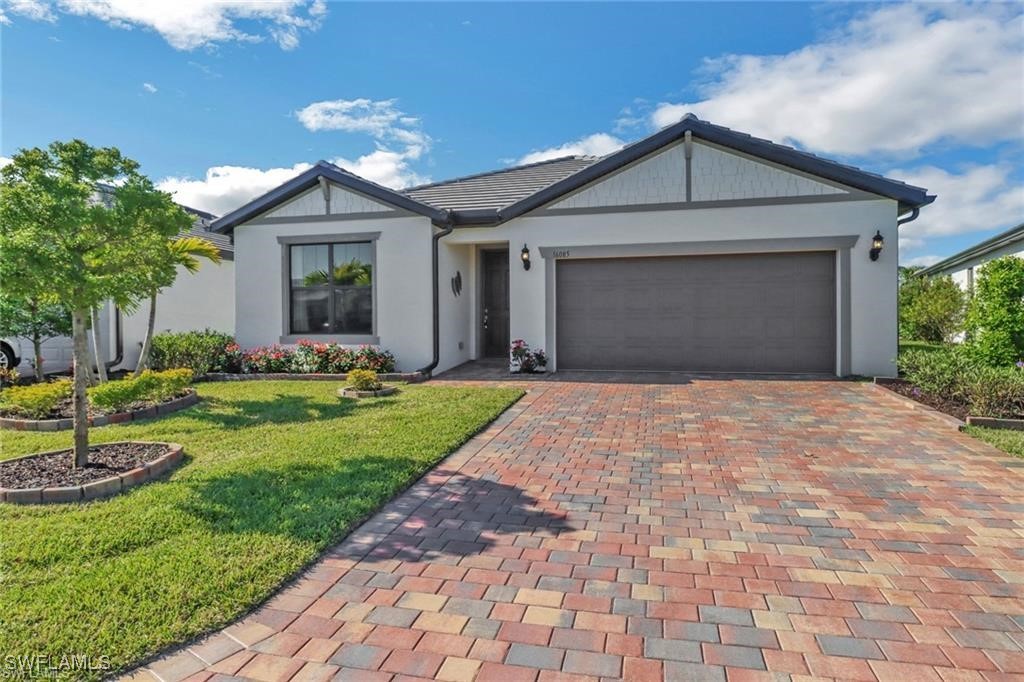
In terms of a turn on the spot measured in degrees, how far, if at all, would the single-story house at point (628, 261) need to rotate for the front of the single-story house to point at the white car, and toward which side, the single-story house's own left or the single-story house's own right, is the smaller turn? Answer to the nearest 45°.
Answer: approximately 90° to the single-story house's own right

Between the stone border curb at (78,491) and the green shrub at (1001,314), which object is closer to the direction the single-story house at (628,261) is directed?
the stone border curb

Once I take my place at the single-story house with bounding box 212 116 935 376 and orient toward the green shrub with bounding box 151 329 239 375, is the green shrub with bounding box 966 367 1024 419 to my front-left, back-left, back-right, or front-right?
back-left

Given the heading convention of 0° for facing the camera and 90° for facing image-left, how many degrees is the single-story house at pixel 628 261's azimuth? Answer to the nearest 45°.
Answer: approximately 0°

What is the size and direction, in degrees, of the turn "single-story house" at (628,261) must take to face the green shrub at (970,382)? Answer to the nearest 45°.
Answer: approximately 45° to its left

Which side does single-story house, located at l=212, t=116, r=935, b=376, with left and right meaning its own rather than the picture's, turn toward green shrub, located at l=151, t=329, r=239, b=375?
right

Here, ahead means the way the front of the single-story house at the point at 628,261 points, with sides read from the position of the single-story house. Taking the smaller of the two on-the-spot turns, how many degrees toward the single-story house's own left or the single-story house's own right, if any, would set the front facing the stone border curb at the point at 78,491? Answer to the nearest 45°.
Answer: approximately 45° to the single-story house's own right
